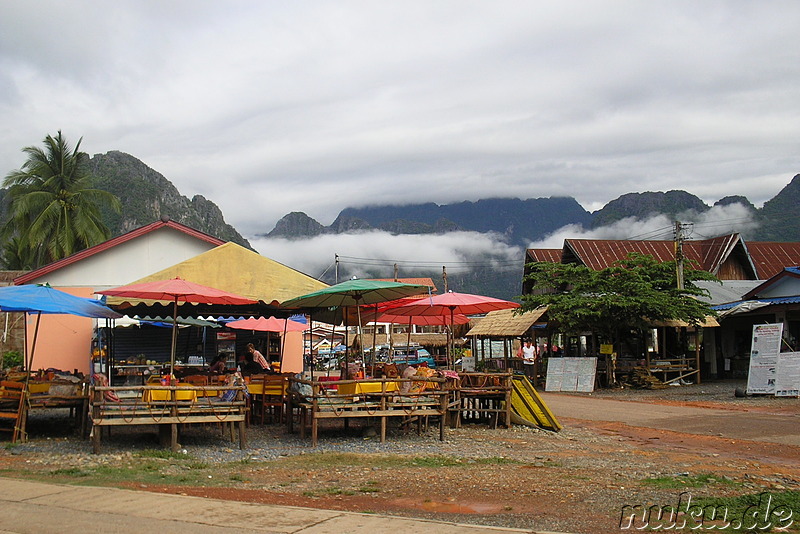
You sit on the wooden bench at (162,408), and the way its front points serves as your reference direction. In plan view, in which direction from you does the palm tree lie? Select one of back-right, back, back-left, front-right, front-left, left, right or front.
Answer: front

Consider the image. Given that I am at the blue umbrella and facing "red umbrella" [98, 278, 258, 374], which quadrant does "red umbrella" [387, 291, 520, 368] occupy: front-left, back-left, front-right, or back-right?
front-left

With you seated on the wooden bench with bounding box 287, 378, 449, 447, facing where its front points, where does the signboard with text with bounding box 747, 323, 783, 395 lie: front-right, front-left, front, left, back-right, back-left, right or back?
front-right

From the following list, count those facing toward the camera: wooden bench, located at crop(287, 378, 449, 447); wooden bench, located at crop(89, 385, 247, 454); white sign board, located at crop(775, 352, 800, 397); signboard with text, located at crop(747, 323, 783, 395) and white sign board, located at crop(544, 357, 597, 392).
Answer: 3

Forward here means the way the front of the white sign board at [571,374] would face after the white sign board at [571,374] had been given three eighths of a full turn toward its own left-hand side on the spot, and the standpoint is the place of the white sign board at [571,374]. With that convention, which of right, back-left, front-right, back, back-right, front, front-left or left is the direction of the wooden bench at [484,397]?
back-right

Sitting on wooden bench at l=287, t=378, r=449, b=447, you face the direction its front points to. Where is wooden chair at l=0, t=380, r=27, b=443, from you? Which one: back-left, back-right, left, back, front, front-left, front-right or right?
left

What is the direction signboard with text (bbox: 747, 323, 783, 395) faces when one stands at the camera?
facing the viewer

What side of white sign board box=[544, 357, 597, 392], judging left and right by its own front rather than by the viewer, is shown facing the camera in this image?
front

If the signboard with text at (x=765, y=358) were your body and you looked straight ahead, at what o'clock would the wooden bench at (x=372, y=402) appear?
The wooden bench is roughly at 1 o'clock from the signboard with text.

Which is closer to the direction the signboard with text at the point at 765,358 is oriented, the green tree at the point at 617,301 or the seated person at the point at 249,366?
the seated person

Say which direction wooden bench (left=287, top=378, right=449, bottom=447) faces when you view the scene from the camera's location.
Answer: facing away from the viewer

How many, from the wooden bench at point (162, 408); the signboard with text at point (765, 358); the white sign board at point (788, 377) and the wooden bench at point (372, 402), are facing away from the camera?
2

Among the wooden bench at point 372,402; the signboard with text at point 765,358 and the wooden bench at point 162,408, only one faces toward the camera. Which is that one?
the signboard with text

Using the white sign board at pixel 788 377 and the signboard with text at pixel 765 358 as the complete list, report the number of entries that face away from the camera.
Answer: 0

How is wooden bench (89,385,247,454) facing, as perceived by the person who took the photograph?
facing away from the viewer

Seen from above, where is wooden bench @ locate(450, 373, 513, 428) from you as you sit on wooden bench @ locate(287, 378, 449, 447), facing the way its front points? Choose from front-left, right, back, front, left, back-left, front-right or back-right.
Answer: front-right
